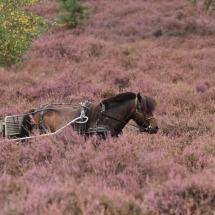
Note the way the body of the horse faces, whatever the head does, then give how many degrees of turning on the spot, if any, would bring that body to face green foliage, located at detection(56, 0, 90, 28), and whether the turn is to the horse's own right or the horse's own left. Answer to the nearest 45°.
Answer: approximately 90° to the horse's own left

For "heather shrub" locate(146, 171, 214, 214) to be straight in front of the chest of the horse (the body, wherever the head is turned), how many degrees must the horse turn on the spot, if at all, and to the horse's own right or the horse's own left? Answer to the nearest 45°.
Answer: approximately 90° to the horse's own right

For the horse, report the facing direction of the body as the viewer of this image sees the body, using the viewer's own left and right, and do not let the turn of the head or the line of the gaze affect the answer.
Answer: facing to the right of the viewer
